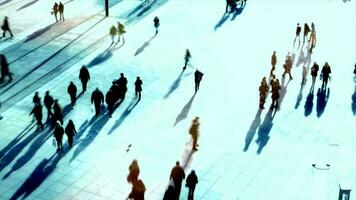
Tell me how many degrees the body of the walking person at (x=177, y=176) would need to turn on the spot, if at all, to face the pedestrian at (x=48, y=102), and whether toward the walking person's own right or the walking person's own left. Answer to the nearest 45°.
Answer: approximately 45° to the walking person's own left

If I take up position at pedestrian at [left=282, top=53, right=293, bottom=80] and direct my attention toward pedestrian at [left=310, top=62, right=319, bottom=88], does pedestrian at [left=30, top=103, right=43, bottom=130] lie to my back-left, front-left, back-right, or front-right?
back-right

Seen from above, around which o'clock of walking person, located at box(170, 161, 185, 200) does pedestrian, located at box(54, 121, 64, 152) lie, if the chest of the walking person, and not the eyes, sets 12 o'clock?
The pedestrian is roughly at 10 o'clock from the walking person.

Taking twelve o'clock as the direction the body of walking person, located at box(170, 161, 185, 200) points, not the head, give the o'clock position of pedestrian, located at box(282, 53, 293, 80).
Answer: The pedestrian is roughly at 1 o'clock from the walking person.

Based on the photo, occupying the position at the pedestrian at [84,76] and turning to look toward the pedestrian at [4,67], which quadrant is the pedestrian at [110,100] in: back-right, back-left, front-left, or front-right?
back-left

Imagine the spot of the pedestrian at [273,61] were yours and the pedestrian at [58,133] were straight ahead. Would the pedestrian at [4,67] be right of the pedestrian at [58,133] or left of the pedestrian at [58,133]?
right

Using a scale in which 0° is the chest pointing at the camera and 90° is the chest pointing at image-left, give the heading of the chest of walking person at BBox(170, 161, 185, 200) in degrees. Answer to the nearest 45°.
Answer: approximately 180°

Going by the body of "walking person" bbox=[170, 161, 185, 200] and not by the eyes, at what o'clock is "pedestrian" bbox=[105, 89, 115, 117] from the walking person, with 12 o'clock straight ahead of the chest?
The pedestrian is roughly at 11 o'clock from the walking person.
